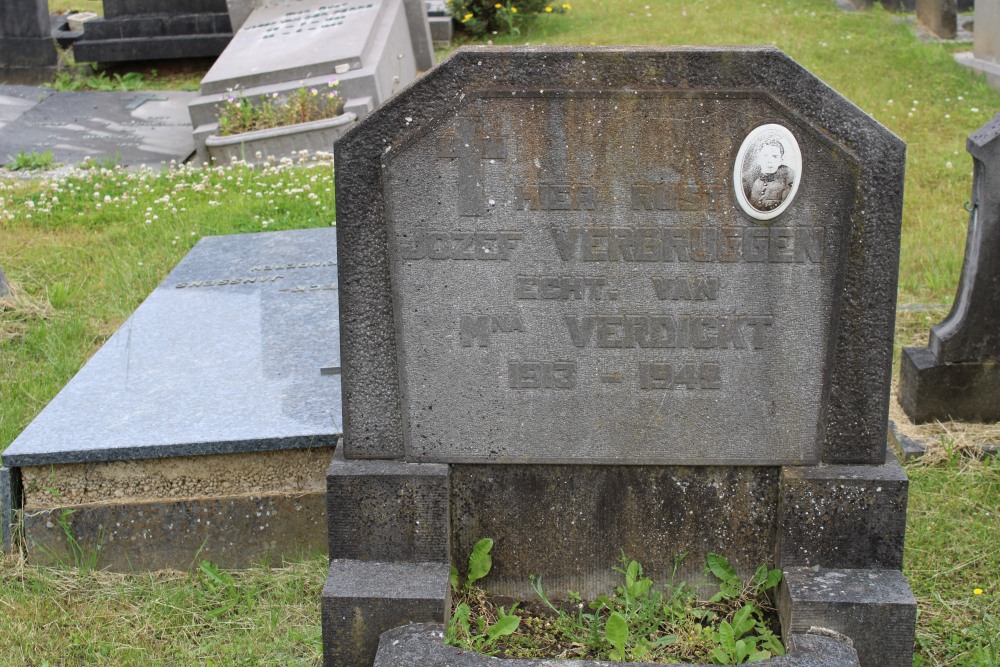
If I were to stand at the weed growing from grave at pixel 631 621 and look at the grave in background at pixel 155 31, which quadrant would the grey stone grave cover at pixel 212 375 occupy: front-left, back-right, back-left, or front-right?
front-left

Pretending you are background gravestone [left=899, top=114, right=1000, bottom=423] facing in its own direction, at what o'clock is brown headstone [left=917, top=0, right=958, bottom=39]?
The brown headstone is roughly at 6 o'clock from the background gravestone.

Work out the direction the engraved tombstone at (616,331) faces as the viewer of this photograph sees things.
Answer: facing the viewer

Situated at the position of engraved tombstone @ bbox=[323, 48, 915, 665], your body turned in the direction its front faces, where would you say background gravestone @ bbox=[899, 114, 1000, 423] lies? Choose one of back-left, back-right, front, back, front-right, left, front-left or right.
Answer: back-left

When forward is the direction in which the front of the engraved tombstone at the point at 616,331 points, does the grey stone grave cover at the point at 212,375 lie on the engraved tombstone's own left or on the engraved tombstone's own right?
on the engraved tombstone's own right

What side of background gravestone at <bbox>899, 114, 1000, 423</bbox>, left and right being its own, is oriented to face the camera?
front

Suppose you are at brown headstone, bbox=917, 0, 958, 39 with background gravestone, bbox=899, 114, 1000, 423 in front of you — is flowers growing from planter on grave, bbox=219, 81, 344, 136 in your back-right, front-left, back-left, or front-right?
front-right

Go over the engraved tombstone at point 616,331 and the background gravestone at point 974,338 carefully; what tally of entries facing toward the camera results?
2

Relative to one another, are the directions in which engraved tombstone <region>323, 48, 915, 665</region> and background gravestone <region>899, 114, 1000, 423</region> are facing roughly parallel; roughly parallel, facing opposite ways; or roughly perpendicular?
roughly parallel

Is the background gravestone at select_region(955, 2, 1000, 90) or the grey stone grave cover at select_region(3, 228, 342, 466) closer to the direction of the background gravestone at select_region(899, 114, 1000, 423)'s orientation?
the grey stone grave cover

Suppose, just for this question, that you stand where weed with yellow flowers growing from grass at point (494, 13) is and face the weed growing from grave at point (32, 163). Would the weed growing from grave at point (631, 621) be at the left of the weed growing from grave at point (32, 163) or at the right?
left

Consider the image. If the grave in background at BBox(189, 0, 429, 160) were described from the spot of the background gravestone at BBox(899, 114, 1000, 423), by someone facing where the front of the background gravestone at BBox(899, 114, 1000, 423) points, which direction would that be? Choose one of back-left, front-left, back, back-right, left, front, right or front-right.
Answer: back-right

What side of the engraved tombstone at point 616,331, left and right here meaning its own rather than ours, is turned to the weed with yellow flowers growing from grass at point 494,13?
back

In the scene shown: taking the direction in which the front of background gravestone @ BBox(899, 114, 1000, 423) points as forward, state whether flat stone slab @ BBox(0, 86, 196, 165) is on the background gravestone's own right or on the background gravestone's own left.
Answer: on the background gravestone's own right

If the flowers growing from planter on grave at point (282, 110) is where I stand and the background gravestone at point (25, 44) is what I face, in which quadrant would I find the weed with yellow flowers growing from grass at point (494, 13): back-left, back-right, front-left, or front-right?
front-right

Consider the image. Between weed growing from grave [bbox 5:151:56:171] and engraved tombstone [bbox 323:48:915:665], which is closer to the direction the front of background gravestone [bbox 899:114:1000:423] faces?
the engraved tombstone

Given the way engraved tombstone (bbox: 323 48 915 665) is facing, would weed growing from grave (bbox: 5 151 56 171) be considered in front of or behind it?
behind
